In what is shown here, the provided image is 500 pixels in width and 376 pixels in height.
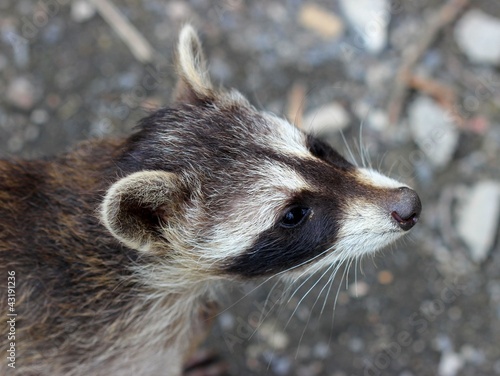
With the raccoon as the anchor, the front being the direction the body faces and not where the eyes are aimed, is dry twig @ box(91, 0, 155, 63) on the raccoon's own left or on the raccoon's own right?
on the raccoon's own left

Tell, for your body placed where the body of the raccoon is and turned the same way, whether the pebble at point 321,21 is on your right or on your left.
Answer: on your left

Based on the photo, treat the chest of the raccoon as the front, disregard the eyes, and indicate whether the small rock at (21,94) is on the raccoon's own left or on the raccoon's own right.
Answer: on the raccoon's own left

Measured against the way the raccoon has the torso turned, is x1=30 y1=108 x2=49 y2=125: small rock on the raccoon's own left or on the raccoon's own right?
on the raccoon's own left

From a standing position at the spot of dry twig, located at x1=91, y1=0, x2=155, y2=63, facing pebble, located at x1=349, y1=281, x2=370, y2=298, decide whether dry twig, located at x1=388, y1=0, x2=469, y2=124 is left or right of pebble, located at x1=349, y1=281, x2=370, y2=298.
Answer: left

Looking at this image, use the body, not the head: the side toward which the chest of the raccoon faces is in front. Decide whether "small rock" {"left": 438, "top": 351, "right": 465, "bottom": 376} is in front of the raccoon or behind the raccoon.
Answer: in front

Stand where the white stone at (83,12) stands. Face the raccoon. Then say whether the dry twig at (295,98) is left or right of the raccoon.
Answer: left

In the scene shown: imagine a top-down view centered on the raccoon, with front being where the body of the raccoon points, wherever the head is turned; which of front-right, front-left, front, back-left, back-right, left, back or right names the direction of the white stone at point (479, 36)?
front-left

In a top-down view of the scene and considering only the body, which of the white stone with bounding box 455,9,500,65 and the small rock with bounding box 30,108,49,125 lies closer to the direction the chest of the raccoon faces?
the white stone

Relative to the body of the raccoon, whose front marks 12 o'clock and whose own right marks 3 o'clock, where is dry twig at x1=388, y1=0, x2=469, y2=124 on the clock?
The dry twig is roughly at 10 o'clock from the raccoon.

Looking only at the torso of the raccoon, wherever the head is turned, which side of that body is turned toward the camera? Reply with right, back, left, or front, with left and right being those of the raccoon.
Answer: right
